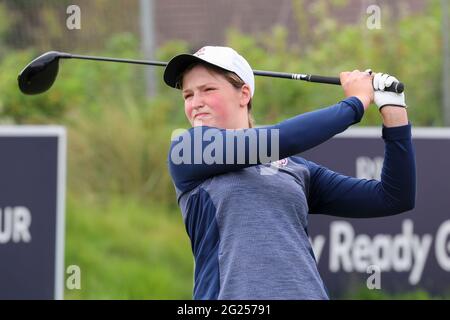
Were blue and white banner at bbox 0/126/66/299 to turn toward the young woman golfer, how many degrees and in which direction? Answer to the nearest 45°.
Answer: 0° — it already faces them

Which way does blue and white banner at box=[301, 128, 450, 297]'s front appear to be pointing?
toward the camera

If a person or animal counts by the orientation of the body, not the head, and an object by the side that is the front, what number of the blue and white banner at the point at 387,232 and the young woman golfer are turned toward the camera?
2

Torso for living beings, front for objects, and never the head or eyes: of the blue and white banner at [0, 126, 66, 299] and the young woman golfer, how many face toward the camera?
2

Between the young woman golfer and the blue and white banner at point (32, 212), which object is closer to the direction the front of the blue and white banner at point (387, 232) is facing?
the young woman golfer

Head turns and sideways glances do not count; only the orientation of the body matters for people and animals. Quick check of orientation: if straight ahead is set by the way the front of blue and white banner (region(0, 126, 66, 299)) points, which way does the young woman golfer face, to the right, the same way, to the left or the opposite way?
the same way

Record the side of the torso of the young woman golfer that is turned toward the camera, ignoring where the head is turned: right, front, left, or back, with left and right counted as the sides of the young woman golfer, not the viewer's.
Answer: front

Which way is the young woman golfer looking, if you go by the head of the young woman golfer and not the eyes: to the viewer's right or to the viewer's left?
to the viewer's left

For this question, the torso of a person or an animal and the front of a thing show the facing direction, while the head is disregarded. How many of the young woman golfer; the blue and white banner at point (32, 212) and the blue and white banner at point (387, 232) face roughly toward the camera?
3

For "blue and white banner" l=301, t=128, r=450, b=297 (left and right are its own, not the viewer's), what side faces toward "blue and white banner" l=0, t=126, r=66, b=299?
right

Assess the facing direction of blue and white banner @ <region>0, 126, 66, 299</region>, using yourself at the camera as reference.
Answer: facing the viewer

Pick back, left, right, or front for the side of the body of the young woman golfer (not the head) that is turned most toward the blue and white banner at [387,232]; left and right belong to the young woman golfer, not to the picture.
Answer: back

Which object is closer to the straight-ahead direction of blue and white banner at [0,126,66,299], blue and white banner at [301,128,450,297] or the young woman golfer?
the young woman golfer

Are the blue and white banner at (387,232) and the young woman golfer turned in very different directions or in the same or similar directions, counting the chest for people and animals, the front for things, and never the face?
same or similar directions

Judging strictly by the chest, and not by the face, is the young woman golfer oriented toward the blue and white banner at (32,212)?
no

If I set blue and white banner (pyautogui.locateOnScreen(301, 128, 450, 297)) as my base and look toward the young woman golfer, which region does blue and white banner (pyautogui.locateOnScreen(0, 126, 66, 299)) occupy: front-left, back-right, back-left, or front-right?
front-right

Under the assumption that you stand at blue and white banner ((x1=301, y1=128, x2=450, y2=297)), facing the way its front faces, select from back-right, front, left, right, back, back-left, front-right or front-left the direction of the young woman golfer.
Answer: front

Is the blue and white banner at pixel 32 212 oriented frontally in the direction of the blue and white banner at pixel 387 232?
no
